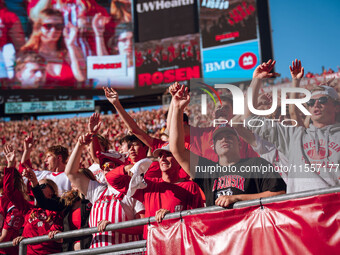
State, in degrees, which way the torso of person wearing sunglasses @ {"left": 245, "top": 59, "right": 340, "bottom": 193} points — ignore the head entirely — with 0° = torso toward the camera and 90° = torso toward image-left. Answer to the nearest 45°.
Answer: approximately 45°

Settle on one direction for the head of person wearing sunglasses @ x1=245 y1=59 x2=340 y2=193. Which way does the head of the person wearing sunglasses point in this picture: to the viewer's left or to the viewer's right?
to the viewer's left

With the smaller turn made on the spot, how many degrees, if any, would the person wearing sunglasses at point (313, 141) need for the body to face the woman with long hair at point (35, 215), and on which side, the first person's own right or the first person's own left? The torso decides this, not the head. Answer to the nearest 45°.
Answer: approximately 45° to the first person's own right
